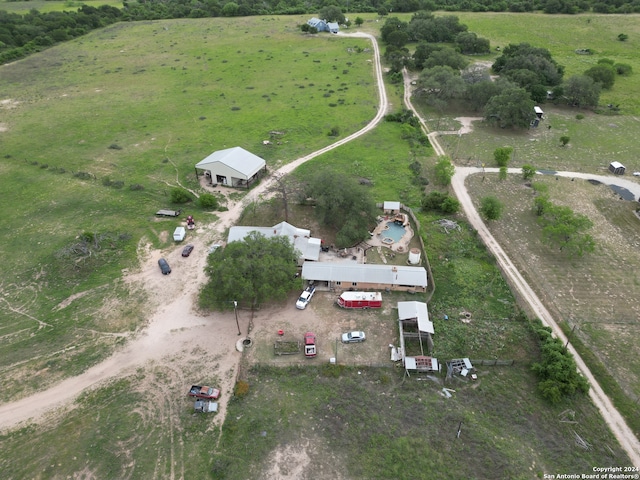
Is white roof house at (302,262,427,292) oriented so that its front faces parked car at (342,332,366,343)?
yes

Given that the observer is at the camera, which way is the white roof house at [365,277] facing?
facing the viewer

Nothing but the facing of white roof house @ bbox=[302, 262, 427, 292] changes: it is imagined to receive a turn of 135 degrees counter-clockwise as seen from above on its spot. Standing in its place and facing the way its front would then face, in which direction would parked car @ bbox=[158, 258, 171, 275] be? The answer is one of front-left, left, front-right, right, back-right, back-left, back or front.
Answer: back-left

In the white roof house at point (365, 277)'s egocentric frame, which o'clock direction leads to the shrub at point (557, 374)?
The shrub is roughly at 10 o'clock from the white roof house.

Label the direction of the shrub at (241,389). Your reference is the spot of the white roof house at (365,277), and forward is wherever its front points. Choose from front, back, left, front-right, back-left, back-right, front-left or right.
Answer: front-right

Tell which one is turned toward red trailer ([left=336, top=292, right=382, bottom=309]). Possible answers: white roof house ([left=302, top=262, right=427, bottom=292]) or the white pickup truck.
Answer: the white roof house

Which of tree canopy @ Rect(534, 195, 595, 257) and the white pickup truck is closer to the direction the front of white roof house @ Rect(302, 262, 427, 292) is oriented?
the white pickup truck

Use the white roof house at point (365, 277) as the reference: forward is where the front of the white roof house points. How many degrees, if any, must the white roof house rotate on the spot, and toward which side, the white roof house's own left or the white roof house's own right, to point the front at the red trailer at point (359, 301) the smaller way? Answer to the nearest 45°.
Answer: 0° — it already faces it

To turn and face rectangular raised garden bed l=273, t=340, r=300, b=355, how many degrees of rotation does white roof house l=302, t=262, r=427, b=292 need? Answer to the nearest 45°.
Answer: approximately 45° to its right

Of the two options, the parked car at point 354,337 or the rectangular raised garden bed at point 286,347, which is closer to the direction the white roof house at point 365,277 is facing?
the parked car
